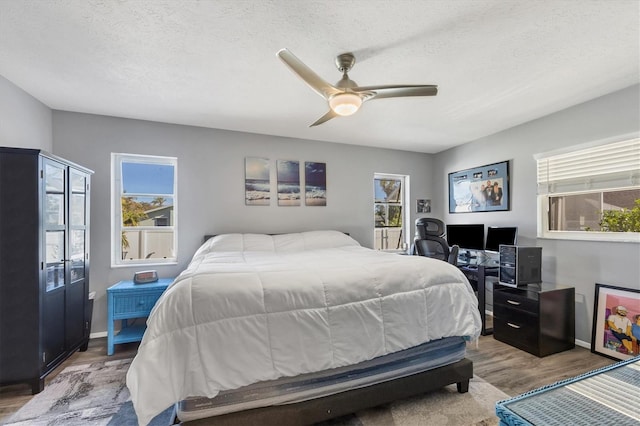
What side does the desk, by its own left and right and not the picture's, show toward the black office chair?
front

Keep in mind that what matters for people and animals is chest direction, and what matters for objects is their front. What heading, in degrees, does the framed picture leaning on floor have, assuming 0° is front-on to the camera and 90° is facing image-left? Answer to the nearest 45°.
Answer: approximately 45°

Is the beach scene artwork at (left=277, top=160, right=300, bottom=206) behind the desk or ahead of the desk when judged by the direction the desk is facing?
ahead

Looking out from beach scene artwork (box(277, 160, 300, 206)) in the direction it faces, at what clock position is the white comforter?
The white comforter is roughly at 12 o'clock from the beach scene artwork.

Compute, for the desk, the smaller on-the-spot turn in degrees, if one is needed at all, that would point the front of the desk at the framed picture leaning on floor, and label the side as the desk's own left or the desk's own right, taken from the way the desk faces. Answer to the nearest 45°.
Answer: approximately 135° to the desk's own left

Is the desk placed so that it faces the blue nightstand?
yes

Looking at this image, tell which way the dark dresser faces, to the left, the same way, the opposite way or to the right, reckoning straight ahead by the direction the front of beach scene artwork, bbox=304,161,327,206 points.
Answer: to the right

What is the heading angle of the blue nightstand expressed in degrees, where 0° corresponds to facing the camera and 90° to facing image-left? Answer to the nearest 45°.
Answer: approximately 0°
